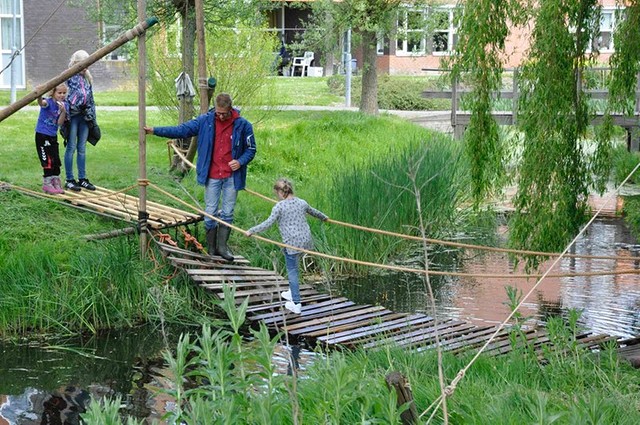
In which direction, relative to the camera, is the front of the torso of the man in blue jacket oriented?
toward the camera

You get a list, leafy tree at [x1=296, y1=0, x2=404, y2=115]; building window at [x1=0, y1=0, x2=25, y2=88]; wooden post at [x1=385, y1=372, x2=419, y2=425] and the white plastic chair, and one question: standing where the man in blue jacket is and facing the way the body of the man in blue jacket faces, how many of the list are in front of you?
1

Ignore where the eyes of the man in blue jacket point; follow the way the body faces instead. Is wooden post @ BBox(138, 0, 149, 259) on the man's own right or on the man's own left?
on the man's own right

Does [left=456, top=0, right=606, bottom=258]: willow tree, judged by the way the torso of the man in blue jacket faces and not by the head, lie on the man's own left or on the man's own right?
on the man's own left

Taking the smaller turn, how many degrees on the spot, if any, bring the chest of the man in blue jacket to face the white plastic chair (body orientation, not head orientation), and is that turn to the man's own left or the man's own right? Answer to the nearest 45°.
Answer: approximately 180°

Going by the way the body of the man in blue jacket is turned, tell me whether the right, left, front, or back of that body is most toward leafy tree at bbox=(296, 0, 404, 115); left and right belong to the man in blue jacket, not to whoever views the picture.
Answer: back

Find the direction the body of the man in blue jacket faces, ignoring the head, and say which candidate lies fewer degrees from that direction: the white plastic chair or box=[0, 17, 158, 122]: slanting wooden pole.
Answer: the slanting wooden pole
